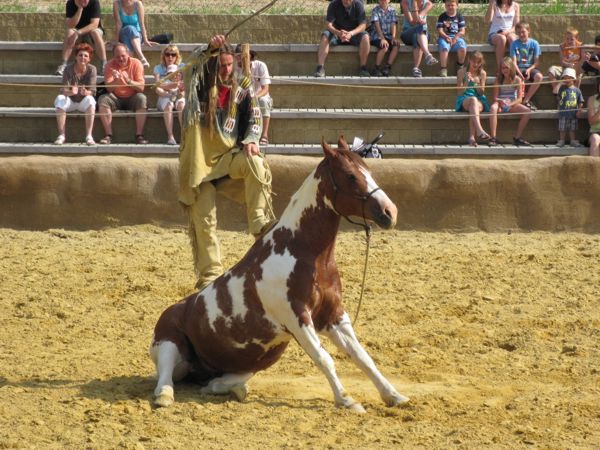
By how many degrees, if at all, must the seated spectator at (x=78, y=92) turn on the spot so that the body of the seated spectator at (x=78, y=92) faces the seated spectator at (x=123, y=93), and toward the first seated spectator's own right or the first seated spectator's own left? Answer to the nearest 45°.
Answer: approximately 90° to the first seated spectator's own left

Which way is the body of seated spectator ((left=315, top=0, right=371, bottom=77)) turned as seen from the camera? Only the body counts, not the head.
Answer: toward the camera

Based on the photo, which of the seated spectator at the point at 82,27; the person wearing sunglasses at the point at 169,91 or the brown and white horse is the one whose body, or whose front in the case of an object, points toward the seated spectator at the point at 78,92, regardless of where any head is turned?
the seated spectator at the point at 82,27

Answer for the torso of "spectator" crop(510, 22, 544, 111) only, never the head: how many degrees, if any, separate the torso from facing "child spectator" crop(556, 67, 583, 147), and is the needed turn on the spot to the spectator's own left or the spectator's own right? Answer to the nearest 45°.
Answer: approximately 45° to the spectator's own left

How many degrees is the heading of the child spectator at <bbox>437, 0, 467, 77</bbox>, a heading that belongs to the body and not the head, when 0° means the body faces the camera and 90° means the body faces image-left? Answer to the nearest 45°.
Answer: approximately 0°

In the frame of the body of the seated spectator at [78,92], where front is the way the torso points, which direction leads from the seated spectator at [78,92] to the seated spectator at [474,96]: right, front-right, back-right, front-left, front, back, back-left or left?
left

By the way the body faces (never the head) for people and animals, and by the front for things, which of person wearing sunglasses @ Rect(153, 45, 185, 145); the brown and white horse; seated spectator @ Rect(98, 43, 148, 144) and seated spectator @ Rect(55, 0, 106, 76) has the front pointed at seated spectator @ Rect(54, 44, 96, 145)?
seated spectator @ Rect(55, 0, 106, 76)

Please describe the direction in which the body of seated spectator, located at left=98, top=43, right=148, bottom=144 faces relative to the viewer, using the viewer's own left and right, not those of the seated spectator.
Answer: facing the viewer
